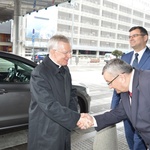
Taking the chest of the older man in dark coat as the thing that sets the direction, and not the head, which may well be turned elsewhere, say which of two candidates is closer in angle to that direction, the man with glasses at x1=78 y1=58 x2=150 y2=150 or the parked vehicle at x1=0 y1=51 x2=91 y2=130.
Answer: the man with glasses

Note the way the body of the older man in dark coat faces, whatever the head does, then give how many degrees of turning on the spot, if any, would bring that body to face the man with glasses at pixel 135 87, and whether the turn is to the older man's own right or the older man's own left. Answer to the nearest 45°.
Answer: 0° — they already face them

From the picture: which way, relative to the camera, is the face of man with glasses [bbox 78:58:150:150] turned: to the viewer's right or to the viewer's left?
to the viewer's left

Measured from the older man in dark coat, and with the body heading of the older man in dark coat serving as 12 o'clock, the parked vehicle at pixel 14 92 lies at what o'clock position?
The parked vehicle is roughly at 7 o'clock from the older man in dark coat.

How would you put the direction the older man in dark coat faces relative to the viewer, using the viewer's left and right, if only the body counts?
facing the viewer and to the right of the viewer

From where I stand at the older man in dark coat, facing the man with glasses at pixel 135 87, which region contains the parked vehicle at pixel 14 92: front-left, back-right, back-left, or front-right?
back-left
